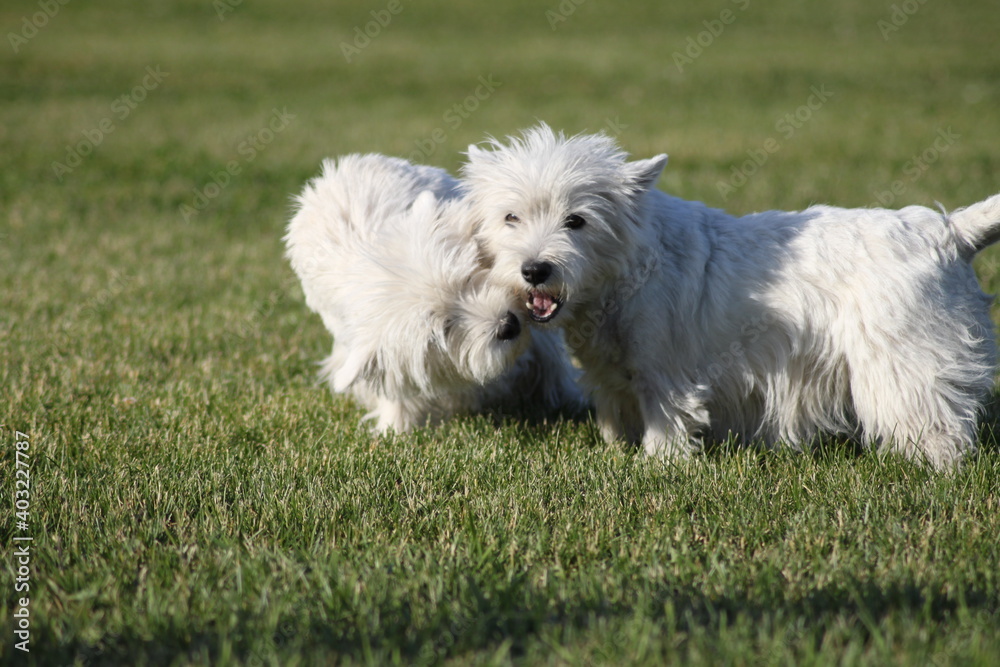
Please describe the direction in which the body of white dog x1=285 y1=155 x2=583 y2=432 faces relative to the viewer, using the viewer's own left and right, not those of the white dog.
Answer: facing the viewer and to the right of the viewer

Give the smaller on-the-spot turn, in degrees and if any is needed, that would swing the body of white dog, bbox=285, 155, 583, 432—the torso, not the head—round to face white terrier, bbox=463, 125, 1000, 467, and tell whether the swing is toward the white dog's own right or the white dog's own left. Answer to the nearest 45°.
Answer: approximately 45° to the white dog's own left

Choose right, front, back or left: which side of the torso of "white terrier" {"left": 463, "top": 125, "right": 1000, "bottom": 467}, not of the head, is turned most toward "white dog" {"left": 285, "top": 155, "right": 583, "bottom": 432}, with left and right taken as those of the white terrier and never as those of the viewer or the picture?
front

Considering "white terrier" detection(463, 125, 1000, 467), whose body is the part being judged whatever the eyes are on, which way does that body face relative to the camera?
to the viewer's left

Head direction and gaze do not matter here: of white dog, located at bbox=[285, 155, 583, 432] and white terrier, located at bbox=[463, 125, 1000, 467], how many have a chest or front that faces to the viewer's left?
1
